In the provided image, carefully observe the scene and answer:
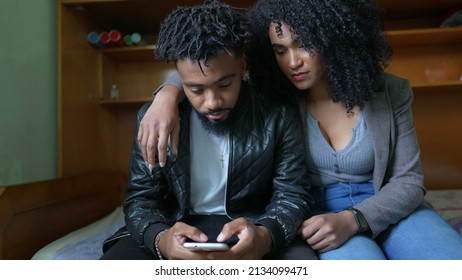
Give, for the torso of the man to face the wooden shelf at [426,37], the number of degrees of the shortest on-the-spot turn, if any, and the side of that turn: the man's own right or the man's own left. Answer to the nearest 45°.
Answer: approximately 135° to the man's own left

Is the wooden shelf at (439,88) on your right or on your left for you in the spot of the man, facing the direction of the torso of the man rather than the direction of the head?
on your left

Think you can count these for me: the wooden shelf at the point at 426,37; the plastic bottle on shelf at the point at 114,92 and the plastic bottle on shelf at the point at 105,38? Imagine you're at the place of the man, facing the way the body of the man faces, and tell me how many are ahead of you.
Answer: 0

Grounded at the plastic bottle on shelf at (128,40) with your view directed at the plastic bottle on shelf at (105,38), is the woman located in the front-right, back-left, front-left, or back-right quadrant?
back-left

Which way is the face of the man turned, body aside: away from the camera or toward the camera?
toward the camera

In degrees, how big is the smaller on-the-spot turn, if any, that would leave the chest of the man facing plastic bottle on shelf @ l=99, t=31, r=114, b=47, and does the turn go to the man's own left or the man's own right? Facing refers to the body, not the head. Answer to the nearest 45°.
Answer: approximately 135° to the man's own right

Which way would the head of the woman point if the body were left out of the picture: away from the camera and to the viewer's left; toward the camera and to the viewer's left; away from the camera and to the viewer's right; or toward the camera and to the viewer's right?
toward the camera and to the viewer's left

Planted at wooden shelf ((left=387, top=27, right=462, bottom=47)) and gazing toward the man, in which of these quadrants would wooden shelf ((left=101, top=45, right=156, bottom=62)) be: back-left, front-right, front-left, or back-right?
front-right

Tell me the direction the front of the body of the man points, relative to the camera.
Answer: toward the camera

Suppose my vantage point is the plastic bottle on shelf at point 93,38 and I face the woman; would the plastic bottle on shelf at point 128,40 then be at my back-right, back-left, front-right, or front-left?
front-left

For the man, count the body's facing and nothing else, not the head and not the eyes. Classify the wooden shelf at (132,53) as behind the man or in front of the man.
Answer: behind

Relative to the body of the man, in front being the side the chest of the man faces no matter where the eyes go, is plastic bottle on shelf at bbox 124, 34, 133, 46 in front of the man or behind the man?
behind

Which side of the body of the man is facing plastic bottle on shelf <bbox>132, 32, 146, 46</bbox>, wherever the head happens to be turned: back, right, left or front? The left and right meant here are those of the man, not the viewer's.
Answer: back
